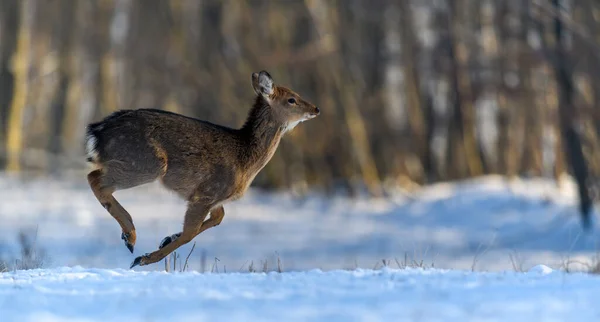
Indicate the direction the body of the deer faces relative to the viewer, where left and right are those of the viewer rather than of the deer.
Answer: facing to the right of the viewer

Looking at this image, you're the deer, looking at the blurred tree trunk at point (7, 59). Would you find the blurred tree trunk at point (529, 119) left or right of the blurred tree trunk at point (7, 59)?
right

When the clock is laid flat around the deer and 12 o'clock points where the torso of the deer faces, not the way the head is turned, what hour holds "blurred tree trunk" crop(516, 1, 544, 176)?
The blurred tree trunk is roughly at 10 o'clock from the deer.

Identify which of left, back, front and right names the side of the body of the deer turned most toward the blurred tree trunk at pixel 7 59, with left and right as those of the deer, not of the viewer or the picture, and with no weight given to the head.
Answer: left

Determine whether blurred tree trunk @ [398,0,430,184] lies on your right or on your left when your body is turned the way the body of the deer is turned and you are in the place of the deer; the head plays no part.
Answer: on your left

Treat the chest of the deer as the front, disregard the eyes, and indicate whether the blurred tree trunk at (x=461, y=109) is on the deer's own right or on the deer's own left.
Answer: on the deer's own left

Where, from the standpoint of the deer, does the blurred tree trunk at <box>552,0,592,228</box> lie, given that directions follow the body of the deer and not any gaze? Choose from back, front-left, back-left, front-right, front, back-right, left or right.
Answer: front-left
